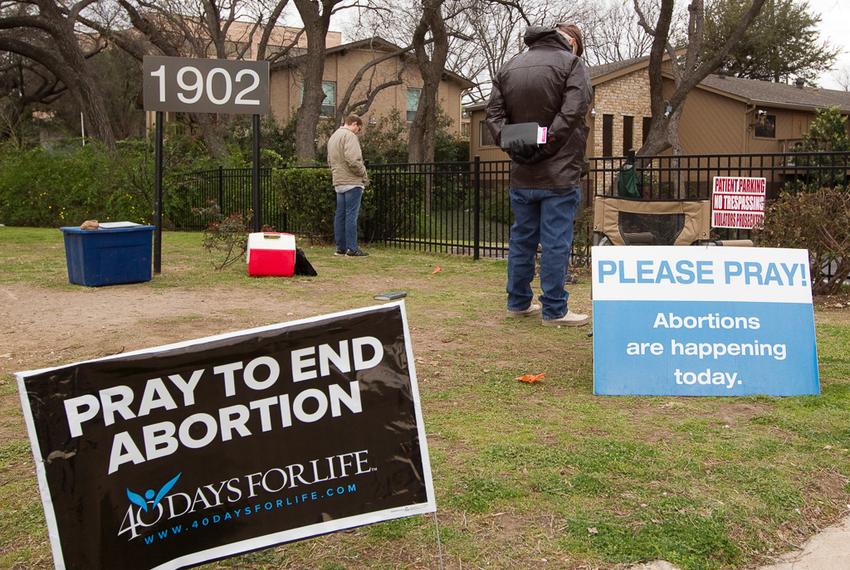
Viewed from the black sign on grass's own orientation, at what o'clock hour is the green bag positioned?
The green bag is roughly at 7 o'clock from the black sign on grass.

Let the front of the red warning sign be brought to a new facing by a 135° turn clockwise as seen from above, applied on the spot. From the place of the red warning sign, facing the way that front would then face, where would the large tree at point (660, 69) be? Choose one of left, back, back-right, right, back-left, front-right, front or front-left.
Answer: front-right

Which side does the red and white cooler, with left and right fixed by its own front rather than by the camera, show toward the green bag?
left

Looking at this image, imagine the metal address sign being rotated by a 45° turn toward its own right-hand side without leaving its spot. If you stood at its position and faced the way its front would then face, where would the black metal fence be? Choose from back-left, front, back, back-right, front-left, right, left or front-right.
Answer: back

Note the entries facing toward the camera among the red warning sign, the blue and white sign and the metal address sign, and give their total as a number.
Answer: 3

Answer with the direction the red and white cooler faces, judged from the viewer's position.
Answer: facing the viewer

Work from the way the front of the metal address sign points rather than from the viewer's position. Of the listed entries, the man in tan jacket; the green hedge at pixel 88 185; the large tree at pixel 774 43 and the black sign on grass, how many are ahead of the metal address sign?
1

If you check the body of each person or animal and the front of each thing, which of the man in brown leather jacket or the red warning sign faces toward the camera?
the red warning sign

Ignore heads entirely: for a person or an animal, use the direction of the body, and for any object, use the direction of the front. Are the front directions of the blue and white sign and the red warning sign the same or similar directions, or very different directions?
same or similar directions

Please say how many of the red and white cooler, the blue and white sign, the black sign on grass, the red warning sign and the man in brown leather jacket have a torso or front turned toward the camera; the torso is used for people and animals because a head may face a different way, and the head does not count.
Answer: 4

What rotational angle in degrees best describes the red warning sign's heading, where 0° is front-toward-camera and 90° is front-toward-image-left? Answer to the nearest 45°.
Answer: approximately 0°

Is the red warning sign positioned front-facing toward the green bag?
no

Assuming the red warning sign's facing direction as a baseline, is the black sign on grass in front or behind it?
in front

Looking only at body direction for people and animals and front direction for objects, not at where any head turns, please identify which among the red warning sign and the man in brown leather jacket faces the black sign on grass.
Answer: the red warning sign

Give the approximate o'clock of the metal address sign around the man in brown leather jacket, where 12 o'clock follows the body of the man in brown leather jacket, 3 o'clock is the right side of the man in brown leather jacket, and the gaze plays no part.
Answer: The metal address sign is roughly at 9 o'clock from the man in brown leather jacket.

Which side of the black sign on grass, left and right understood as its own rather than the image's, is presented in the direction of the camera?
front

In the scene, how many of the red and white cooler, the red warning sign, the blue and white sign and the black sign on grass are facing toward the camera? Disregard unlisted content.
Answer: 4
